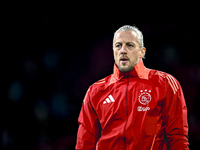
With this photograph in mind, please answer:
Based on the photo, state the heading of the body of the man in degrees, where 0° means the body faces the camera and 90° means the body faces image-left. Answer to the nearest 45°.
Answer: approximately 0°

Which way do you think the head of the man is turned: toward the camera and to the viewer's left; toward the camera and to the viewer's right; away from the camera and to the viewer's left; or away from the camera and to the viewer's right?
toward the camera and to the viewer's left
